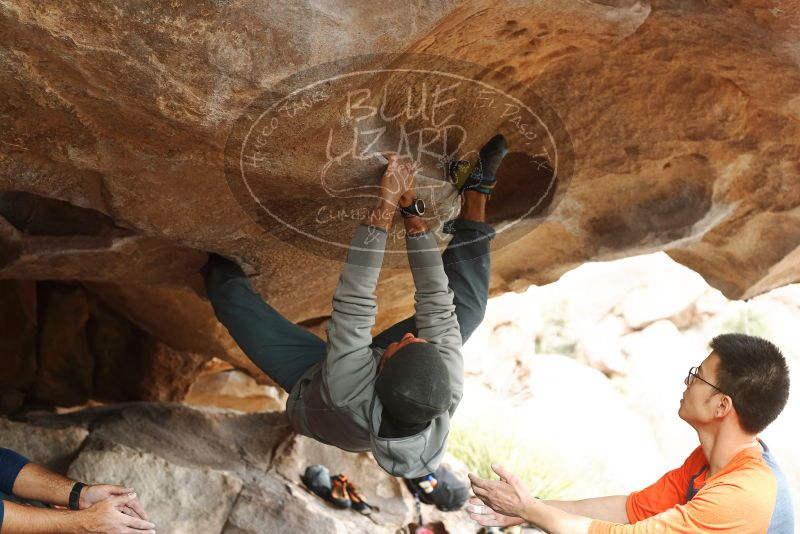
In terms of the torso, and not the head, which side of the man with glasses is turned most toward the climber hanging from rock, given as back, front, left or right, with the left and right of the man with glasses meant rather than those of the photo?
front

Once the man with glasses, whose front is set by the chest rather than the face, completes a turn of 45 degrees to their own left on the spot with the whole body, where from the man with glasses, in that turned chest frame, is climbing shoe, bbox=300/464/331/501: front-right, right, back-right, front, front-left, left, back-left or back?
right

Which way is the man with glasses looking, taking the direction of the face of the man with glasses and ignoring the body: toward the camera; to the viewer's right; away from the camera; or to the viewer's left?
to the viewer's left

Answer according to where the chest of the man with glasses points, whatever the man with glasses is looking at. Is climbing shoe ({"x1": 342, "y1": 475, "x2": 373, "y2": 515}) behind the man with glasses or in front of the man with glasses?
in front

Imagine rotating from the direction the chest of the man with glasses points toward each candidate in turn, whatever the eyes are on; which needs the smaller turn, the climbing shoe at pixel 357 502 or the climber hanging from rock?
the climber hanging from rock

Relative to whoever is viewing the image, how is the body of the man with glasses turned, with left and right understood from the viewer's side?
facing to the left of the viewer
